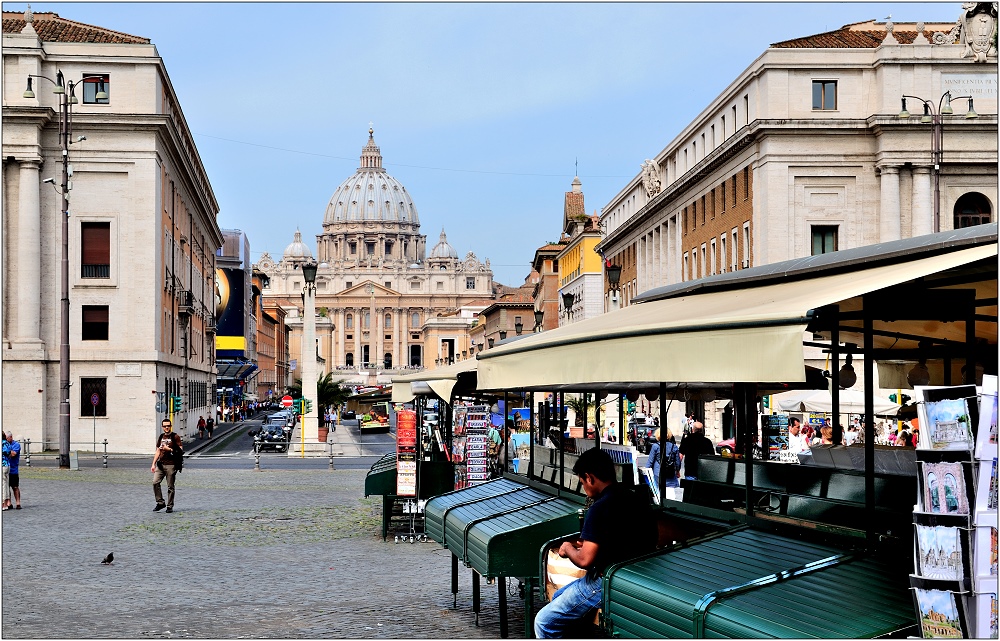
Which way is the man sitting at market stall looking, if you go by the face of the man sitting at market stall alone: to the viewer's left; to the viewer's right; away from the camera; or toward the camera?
to the viewer's left

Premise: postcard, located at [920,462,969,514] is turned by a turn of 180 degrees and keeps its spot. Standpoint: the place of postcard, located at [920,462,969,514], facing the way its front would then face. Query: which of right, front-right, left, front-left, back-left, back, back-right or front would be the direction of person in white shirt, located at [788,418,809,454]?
front

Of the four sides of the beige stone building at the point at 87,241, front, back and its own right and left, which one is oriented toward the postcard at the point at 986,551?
front

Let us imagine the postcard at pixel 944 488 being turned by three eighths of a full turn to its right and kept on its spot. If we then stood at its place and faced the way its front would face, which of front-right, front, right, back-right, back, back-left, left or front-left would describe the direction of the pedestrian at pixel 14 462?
front

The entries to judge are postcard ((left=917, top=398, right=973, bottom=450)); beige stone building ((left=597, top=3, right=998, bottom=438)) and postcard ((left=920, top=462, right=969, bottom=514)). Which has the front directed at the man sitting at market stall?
the beige stone building

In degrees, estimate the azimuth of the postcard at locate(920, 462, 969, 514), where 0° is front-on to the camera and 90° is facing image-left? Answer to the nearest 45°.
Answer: approximately 0°

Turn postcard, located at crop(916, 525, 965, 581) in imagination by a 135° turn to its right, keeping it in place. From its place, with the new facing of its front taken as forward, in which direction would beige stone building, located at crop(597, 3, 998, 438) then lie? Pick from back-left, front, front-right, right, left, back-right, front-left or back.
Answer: front-right

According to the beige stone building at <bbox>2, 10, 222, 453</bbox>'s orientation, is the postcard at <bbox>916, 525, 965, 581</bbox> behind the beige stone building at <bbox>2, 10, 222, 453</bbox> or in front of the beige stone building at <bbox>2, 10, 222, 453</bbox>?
in front

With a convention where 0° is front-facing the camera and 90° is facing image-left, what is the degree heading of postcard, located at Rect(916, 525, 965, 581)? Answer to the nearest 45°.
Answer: approximately 0°

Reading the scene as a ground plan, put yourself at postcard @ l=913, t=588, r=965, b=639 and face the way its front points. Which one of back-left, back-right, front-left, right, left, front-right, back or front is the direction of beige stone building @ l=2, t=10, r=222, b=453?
back-right
